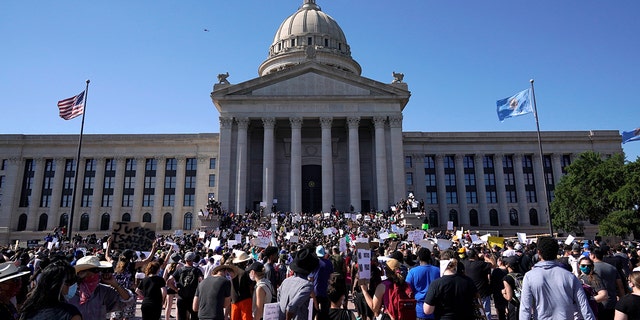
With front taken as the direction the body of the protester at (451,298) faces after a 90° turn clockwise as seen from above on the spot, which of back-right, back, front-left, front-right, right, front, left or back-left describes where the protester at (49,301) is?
back-right

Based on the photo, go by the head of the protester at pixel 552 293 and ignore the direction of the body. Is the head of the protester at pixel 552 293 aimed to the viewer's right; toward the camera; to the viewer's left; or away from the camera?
away from the camera

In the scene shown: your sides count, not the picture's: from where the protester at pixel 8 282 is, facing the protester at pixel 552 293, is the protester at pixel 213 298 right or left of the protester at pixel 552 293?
left

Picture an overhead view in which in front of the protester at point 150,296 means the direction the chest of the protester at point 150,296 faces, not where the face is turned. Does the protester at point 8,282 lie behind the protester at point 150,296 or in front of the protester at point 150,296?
behind

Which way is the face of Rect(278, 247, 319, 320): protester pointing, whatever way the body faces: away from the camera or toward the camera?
away from the camera

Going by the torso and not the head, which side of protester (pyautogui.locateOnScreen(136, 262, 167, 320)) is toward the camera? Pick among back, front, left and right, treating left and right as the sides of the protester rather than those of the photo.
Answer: back

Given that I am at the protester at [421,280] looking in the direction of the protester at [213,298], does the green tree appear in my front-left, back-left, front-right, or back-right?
back-right

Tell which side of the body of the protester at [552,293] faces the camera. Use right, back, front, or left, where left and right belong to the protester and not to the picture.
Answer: back

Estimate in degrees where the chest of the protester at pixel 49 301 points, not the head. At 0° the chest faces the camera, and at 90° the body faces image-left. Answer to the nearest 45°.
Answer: approximately 225°

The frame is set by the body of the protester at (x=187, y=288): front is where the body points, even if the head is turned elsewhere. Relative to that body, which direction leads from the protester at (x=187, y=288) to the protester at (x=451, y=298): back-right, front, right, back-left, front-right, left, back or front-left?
back-right

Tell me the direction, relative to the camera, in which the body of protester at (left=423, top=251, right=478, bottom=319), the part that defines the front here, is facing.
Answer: away from the camera

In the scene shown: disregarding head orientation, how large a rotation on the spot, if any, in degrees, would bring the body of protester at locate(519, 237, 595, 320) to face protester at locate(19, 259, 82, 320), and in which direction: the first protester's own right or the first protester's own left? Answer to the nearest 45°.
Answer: approximately 135° to the first protester's own left

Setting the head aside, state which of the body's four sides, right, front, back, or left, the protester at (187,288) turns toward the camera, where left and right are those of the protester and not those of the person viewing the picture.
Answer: back
